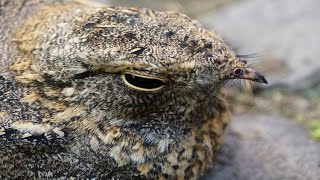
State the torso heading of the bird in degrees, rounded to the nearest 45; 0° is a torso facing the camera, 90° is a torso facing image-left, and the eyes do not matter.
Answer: approximately 270°
